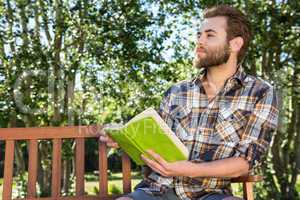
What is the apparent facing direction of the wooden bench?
toward the camera

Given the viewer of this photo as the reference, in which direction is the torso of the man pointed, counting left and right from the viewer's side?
facing the viewer and to the left of the viewer

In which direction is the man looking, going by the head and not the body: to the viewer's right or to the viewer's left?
to the viewer's left
